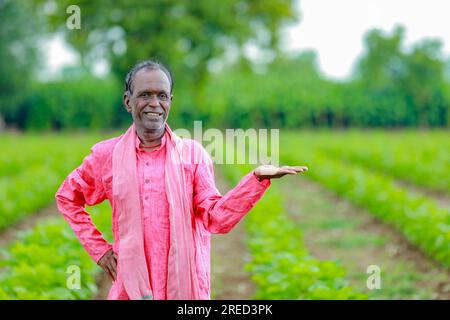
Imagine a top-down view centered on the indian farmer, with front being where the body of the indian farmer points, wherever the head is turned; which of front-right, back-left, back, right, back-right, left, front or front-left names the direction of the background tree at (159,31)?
back

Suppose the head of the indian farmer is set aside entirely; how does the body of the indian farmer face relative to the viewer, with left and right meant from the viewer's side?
facing the viewer
